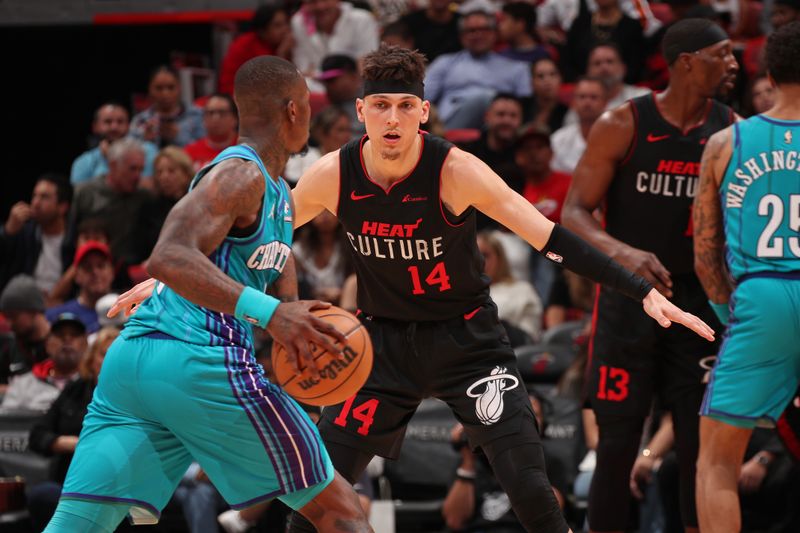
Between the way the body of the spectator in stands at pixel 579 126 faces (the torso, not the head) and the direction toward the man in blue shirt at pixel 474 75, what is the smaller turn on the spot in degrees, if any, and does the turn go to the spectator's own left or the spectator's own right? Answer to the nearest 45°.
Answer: approximately 135° to the spectator's own right

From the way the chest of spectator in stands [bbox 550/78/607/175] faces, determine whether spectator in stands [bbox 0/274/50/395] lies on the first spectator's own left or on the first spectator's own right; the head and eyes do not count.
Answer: on the first spectator's own right

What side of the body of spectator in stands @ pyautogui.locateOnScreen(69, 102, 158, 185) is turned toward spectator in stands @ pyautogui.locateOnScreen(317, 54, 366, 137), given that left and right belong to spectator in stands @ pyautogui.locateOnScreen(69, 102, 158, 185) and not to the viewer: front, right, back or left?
left

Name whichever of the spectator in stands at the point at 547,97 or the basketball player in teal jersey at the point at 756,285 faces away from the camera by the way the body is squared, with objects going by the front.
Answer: the basketball player in teal jersey

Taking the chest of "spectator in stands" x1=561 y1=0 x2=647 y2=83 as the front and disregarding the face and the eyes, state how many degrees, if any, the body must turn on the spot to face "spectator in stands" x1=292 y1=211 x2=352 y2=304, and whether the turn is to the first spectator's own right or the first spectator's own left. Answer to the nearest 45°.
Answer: approximately 45° to the first spectator's own right

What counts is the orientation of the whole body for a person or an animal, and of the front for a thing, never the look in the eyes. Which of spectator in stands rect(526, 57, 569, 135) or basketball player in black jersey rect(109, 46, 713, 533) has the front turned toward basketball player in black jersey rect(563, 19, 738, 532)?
the spectator in stands

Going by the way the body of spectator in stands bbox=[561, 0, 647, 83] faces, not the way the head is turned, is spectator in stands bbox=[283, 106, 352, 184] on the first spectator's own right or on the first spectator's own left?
on the first spectator's own right

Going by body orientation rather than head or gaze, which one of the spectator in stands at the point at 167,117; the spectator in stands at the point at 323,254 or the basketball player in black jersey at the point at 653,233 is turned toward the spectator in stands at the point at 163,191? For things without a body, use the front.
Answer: the spectator in stands at the point at 167,117

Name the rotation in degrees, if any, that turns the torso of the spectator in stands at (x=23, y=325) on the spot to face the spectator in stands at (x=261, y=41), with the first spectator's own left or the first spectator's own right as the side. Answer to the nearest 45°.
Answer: approximately 90° to the first spectator's own left

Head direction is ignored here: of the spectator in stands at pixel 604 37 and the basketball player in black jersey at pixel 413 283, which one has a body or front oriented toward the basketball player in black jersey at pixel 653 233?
the spectator in stands

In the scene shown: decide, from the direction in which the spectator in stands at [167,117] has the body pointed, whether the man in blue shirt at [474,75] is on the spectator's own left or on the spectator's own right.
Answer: on the spectator's own left
